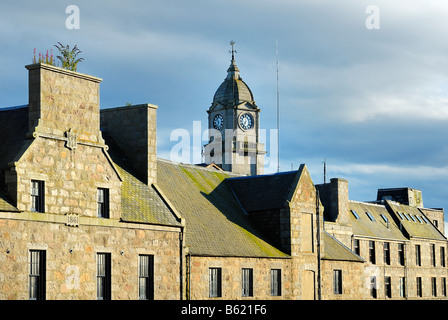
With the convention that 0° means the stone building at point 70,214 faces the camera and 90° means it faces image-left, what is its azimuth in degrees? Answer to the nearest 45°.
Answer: approximately 315°

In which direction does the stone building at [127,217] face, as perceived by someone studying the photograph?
facing the viewer and to the right of the viewer
